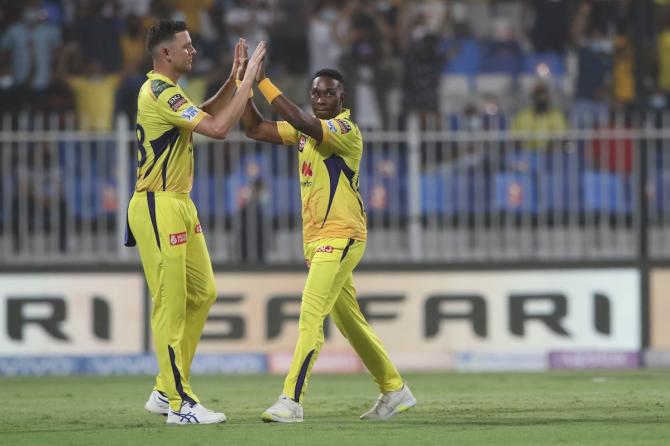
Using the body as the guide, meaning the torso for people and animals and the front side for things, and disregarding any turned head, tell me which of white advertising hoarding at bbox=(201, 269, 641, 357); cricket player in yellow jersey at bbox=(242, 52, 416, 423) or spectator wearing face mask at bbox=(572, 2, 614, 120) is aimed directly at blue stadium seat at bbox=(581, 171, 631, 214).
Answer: the spectator wearing face mask

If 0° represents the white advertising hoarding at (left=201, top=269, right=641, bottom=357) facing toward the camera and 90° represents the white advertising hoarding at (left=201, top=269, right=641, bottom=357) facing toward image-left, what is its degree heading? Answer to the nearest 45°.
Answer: approximately 0°

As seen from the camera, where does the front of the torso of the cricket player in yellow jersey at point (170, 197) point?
to the viewer's right

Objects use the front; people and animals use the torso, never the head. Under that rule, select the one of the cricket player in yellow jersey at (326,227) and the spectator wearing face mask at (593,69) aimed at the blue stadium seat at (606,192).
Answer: the spectator wearing face mask

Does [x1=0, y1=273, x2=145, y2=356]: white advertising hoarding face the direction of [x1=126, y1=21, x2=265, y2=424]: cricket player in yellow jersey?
yes

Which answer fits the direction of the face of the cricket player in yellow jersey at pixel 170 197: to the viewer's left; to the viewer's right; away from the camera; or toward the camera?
to the viewer's right

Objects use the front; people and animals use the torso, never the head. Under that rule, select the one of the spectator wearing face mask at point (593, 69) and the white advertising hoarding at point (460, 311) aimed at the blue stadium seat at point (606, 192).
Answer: the spectator wearing face mask

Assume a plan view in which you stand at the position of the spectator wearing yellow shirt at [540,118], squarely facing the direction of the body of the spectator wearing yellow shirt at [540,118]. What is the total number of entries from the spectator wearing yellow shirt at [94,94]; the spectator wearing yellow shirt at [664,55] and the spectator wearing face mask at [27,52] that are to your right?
2

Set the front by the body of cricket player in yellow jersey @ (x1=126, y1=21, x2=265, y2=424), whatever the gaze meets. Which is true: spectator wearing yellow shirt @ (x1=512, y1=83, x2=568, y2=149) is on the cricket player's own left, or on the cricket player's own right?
on the cricket player's own left
